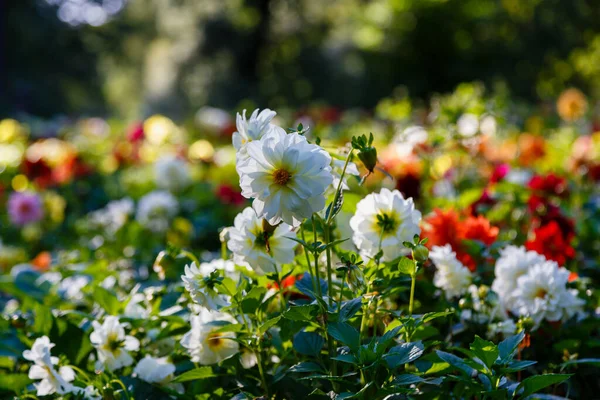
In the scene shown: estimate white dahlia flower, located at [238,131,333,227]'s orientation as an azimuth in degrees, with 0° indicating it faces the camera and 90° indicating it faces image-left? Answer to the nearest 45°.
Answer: approximately 0°

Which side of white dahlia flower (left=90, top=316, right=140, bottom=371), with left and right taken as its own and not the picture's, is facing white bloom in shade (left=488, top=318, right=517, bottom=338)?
left

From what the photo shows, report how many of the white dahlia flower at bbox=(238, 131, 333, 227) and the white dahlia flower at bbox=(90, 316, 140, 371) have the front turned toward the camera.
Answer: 2

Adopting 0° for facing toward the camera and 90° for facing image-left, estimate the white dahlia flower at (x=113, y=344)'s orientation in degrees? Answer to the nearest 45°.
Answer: approximately 0°

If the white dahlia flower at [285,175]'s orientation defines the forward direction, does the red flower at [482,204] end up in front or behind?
behind

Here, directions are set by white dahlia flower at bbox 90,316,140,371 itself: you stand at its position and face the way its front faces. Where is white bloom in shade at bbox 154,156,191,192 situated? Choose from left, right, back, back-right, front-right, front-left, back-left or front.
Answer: back

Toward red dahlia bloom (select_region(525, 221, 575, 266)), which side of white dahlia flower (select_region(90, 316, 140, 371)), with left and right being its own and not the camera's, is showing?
left

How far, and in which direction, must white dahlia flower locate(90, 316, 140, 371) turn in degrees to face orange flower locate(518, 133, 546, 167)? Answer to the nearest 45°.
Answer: approximately 135° to its left
